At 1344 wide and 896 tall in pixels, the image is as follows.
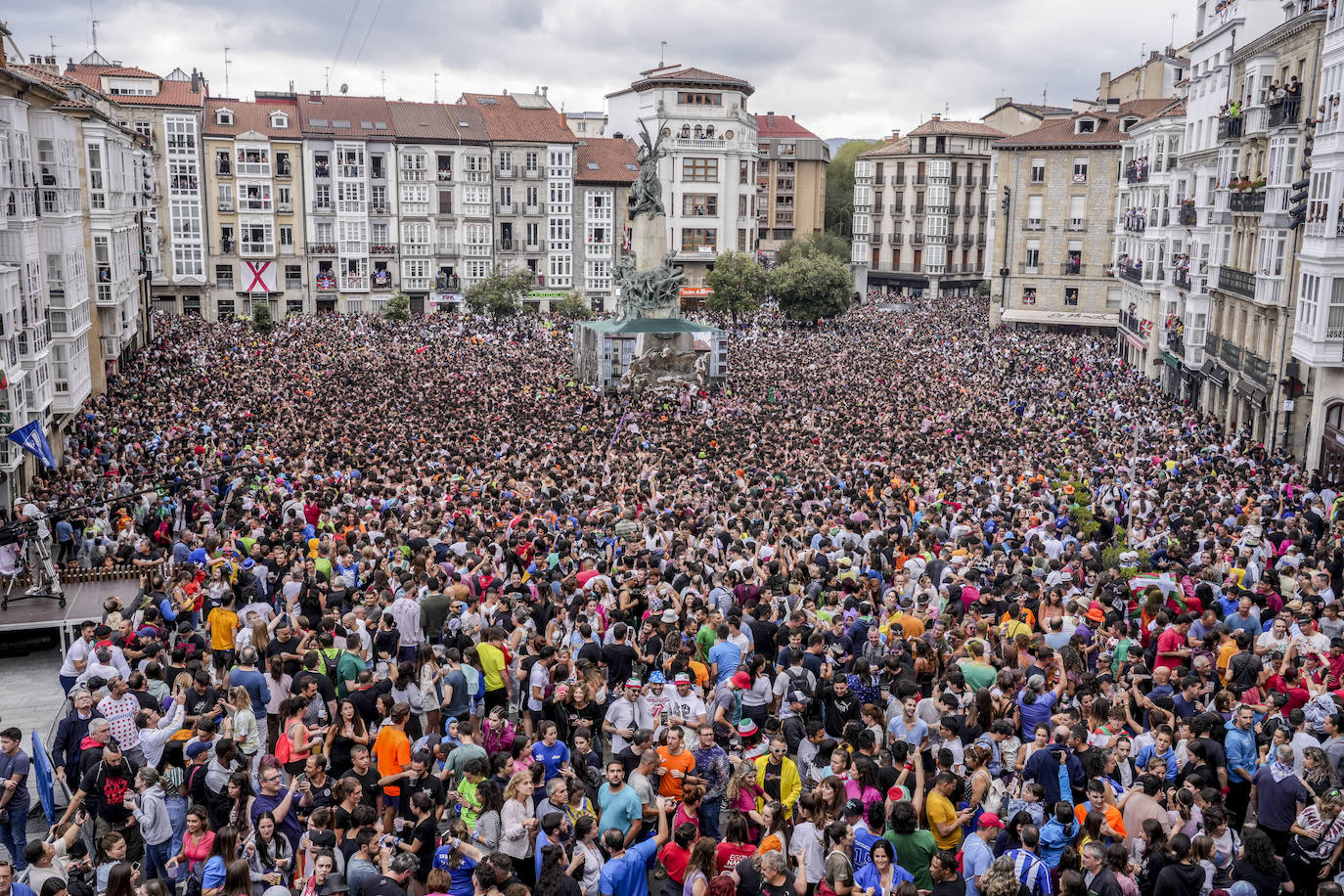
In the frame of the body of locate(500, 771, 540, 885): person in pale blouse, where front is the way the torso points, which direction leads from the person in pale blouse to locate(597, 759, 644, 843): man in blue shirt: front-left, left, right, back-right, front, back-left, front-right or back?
front-left

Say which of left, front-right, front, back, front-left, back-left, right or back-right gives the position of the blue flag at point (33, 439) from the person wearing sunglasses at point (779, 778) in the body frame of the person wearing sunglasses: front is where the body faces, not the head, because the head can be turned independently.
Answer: back-right

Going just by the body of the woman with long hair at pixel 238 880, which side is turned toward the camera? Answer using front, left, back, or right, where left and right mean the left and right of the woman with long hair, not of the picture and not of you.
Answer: back

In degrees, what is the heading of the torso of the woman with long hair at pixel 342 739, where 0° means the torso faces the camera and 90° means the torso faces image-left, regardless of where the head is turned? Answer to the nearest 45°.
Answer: approximately 315°

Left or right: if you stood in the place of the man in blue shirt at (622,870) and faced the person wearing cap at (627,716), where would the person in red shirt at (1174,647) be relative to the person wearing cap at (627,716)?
right

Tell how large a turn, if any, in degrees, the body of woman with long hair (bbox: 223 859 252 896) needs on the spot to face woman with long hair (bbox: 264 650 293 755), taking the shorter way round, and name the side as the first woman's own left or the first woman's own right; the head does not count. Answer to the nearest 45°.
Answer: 0° — they already face them
